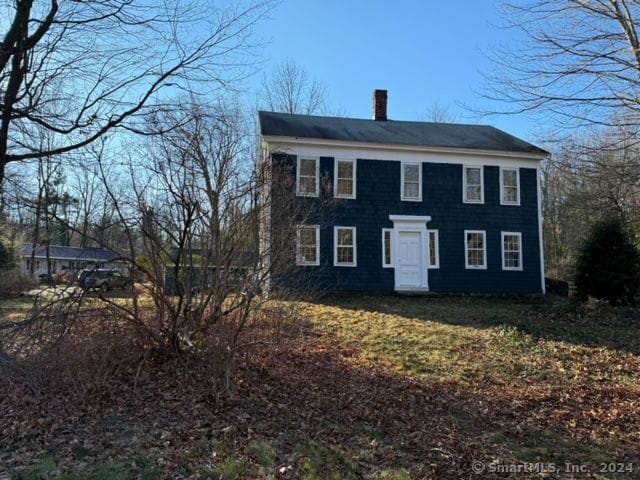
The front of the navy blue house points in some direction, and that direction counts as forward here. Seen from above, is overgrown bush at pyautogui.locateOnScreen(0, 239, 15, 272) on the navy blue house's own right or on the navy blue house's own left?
on the navy blue house's own right

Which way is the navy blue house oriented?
toward the camera

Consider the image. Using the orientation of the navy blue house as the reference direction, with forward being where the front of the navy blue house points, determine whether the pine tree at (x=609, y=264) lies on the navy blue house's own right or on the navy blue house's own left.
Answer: on the navy blue house's own left

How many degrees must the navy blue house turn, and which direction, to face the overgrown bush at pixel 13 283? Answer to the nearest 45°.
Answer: approximately 90° to its right
